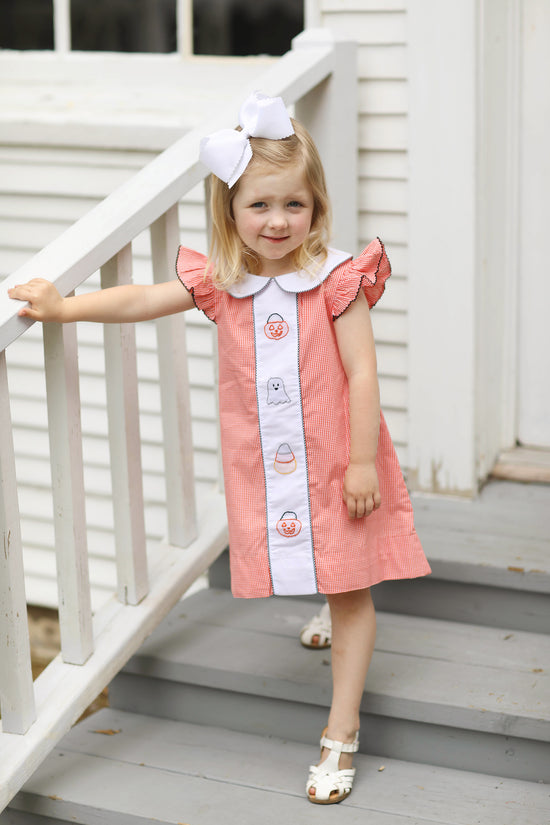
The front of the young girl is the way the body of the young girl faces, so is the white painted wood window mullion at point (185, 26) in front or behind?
behind

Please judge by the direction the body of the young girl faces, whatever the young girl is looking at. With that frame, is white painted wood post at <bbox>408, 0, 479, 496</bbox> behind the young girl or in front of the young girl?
behind

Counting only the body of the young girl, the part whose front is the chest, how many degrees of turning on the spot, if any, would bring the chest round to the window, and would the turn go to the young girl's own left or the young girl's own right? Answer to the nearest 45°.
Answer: approximately 180°

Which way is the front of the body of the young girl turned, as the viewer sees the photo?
toward the camera
